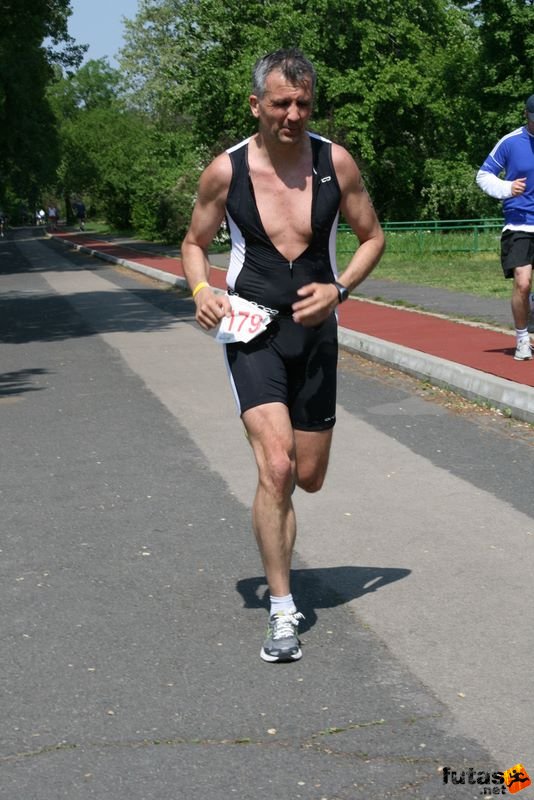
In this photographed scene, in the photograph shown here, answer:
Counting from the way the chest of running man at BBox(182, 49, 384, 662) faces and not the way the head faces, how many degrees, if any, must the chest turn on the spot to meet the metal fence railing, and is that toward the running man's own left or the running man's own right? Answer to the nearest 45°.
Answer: approximately 180°

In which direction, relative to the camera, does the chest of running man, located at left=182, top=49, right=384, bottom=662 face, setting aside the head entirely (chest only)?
toward the camera

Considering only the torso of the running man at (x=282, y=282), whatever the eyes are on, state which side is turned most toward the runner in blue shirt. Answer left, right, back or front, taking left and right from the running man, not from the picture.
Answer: back
